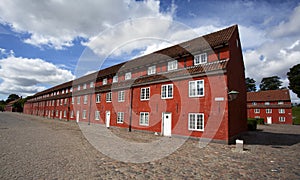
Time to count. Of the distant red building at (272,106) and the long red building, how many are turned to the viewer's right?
0

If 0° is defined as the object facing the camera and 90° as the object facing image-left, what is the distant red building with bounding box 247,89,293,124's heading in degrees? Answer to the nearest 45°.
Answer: approximately 0°

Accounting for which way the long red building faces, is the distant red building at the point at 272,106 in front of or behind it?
behind

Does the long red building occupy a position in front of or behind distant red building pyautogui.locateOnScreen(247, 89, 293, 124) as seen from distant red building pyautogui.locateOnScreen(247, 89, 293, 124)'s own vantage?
in front

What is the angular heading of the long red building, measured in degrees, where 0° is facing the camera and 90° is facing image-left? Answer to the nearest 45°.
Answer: approximately 45°
